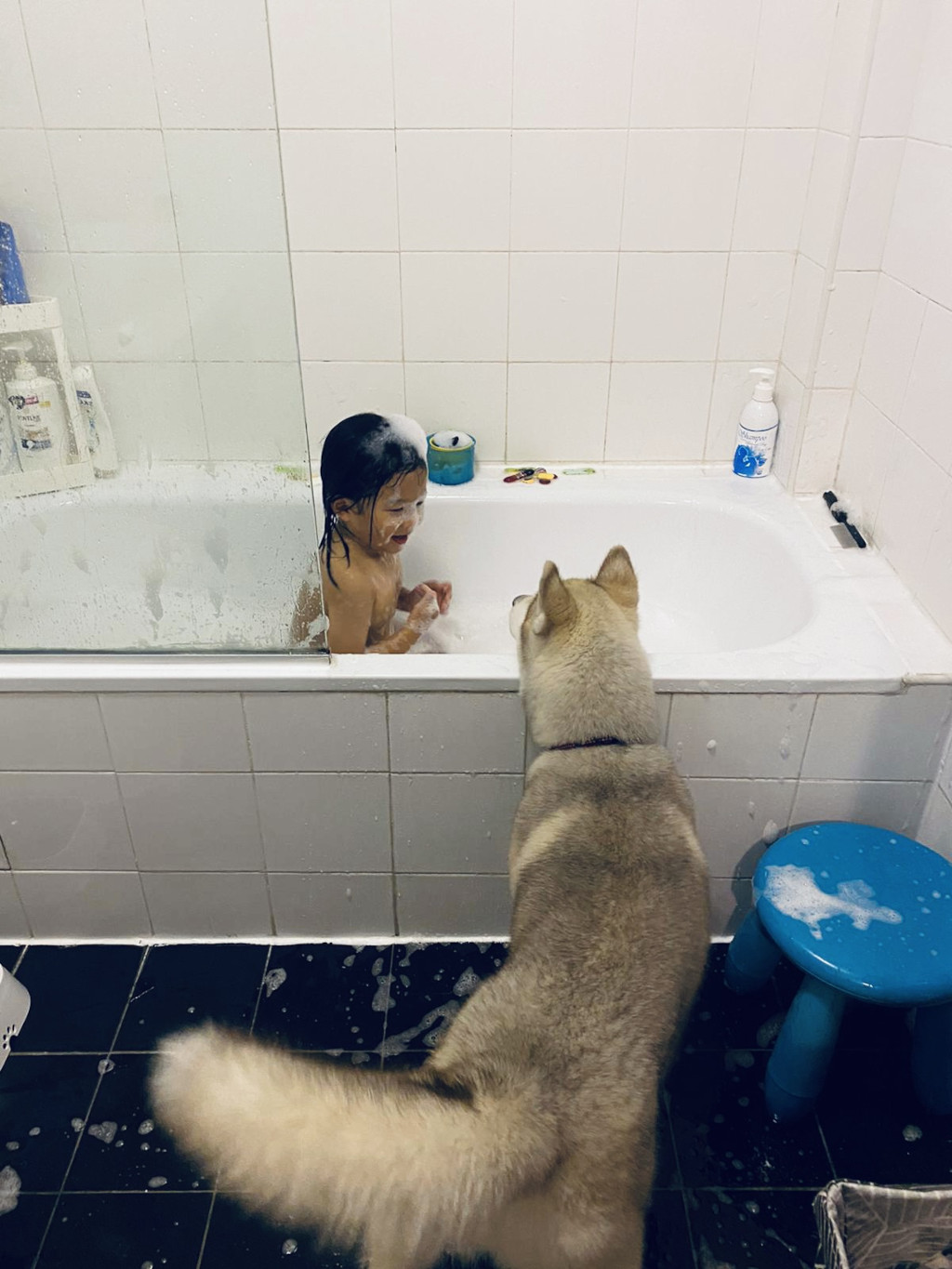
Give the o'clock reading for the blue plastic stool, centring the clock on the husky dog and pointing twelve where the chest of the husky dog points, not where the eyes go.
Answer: The blue plastic stool is roughly at 2 o'clock from the husky dog.

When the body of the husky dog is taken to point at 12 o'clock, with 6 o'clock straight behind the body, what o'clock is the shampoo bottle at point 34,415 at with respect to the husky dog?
The shampoo bottle is roughly at 11 o'clock from the husky dog.

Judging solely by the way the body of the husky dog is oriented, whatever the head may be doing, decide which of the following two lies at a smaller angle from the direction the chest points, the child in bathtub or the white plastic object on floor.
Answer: the child in bathtub

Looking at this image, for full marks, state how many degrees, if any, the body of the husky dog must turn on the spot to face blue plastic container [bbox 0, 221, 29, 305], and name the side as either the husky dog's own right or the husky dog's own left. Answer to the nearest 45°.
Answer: approximately 45° to the husky dog's own left

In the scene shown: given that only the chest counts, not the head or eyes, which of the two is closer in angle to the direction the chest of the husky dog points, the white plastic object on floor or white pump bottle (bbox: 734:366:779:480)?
the white pump bottle

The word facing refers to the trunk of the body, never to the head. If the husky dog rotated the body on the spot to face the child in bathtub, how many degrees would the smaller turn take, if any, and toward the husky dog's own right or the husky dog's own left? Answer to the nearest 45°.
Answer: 0° — it already faces them

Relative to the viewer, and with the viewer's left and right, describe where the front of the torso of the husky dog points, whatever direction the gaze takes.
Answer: facing away from the viewer

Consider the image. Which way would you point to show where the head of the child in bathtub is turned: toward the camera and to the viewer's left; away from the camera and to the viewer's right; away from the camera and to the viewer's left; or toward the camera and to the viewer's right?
toward the camera and to the viewer's right

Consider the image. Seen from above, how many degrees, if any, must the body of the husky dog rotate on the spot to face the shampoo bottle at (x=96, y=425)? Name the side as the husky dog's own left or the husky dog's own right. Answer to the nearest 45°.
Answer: approximately 45° to the husky dog's own left
